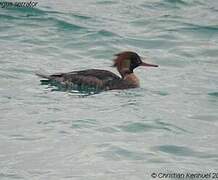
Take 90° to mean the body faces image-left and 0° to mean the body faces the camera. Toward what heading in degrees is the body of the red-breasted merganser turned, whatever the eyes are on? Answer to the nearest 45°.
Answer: approximately 270°
